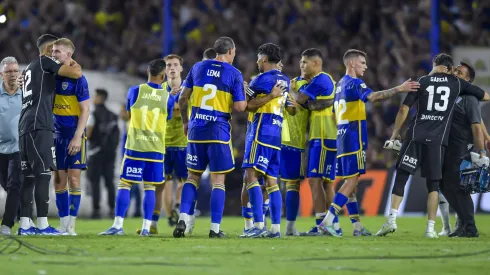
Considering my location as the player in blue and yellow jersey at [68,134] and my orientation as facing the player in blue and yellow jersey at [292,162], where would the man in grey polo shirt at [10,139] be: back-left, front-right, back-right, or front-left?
back-left

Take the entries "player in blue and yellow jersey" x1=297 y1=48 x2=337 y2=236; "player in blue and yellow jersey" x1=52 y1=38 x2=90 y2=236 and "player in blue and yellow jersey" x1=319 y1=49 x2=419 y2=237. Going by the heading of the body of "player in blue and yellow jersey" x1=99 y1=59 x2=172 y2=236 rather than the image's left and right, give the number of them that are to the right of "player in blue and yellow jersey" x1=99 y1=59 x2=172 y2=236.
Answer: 2

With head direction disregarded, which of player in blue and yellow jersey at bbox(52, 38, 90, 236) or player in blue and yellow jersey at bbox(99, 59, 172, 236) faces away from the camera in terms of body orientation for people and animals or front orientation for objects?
player in blue and yellow jersey at bbox(99, 59, 172, 236)

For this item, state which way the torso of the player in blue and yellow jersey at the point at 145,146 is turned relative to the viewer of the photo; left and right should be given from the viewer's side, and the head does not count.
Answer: facing away from the viewer

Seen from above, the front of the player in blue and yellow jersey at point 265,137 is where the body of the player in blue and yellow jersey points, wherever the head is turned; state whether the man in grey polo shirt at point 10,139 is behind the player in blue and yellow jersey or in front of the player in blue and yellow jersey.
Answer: in front

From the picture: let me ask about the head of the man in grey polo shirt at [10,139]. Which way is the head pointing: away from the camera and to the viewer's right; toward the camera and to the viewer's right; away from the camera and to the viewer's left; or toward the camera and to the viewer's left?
toward the camera and to the viewer's right

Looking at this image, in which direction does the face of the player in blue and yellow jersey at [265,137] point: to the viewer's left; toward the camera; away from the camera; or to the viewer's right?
to the viewer's left

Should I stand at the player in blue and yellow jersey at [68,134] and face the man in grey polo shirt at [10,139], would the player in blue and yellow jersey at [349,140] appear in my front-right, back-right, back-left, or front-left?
back-right

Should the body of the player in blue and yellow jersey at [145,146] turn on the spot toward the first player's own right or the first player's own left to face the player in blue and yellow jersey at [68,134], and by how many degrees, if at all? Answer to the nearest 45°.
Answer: approximately 90° to the first player's own left

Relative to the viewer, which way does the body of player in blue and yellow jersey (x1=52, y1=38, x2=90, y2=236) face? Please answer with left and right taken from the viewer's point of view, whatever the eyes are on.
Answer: facing the viewer and to the left of the viewer

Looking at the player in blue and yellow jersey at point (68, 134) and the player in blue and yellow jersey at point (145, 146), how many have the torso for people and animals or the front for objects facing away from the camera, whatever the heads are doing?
1

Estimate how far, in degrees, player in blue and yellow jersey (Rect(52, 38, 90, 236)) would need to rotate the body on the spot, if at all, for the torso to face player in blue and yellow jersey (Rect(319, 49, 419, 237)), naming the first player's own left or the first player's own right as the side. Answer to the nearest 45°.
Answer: approximately 135° to the first player's own left
